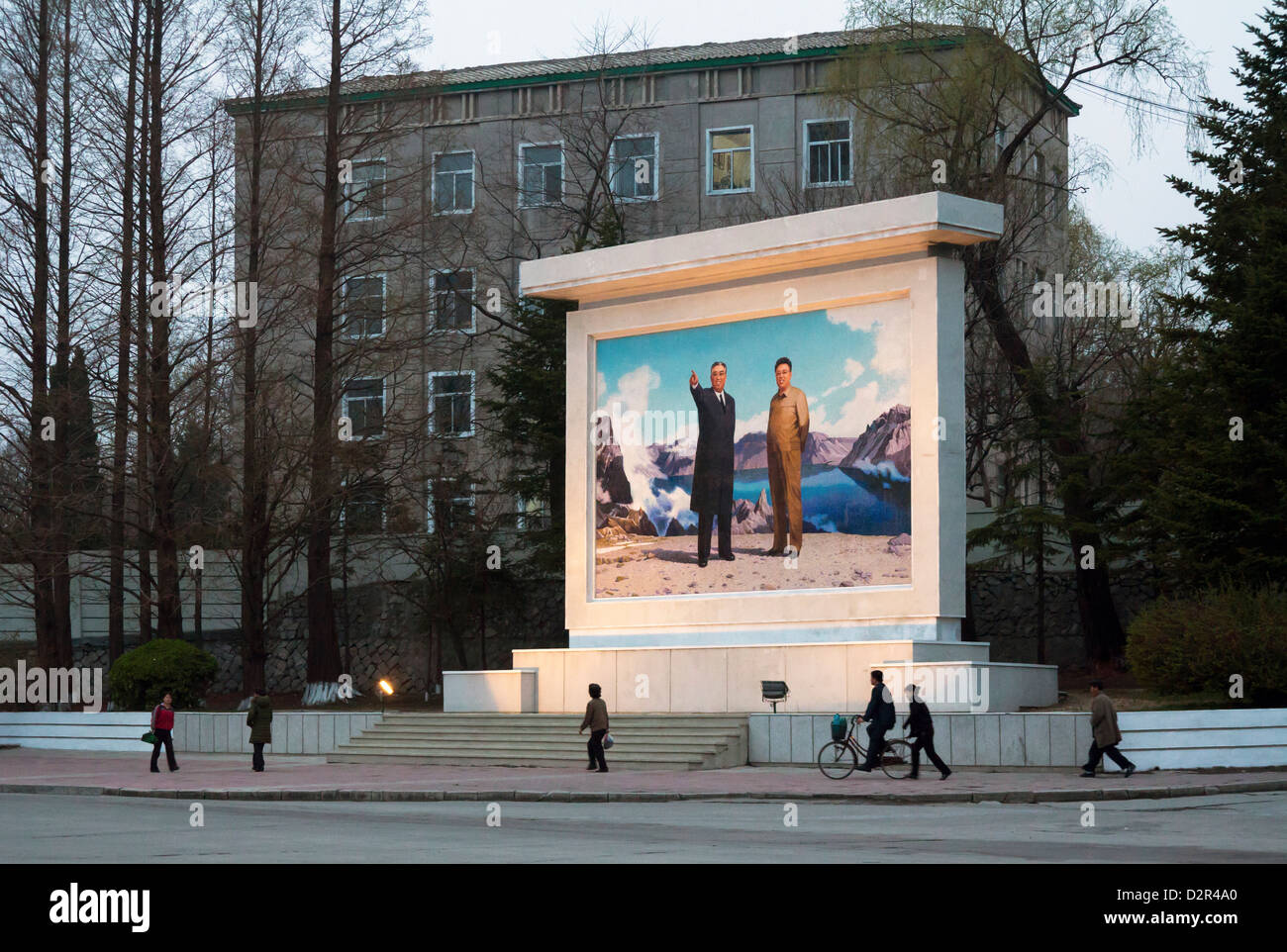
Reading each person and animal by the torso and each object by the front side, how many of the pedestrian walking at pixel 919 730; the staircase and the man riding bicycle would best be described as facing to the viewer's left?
2

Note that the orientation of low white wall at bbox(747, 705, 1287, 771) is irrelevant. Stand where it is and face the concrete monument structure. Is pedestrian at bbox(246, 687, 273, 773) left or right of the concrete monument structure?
left

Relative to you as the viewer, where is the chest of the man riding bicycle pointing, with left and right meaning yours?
facing to the left of the viewer

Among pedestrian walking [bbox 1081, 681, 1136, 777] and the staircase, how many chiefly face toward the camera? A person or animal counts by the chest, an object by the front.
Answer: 1

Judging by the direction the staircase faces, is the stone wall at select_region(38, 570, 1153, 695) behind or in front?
behind

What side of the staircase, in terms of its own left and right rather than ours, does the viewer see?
front

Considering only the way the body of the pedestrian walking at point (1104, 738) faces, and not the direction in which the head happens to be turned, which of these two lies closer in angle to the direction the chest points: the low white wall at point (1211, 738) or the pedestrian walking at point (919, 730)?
the pedestrian walking

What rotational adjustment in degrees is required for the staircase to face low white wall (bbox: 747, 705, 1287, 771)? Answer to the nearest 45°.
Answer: approximately 45° to its left

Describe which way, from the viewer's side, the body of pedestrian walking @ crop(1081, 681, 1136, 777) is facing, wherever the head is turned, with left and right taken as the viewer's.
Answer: facing to the left of the viewer

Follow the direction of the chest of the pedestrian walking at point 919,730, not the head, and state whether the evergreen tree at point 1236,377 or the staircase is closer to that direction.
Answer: the staircase
